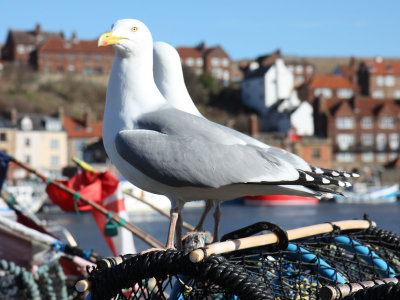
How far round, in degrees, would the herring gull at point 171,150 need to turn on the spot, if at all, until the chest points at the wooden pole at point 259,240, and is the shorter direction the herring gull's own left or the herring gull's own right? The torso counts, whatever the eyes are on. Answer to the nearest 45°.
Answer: approximately 135° to the herring gull's own left

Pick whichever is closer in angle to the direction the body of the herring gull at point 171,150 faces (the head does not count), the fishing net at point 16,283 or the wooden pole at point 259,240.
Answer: the fishing net

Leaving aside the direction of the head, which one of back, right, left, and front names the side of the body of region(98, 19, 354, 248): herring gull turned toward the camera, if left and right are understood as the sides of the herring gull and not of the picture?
left
